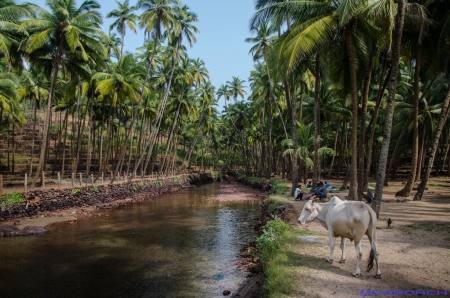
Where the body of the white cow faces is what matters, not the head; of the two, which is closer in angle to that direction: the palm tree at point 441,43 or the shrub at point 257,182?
the shrub

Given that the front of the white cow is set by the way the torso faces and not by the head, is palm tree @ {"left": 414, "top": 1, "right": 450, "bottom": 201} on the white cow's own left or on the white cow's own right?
on the white cow's own right

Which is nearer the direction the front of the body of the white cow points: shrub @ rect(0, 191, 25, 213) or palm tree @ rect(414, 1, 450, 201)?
the shrub

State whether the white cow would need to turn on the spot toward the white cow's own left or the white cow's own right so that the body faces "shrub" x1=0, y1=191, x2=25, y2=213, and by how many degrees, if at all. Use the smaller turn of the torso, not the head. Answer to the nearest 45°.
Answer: approximately 45° to the white cow's own left

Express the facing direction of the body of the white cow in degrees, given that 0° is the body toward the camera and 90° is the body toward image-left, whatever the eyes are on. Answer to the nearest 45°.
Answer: approximately 135°

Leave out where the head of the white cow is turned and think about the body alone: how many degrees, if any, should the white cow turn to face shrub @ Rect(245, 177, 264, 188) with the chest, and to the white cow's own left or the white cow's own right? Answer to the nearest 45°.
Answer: approximately 45° to the white cow's own right

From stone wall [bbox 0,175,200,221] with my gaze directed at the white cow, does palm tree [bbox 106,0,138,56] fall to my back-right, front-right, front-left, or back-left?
back-left

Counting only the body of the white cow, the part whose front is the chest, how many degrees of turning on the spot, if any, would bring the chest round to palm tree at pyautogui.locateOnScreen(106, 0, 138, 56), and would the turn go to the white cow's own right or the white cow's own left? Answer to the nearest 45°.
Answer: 0° — it already faces it
